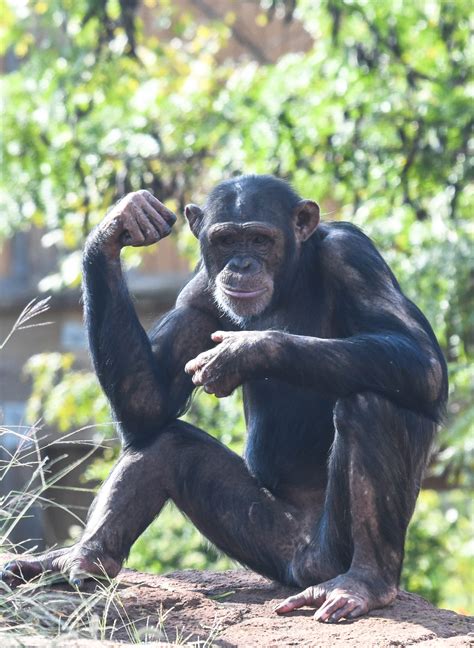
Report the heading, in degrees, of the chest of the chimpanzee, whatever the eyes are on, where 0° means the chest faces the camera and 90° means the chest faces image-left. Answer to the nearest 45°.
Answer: approximately 45°
